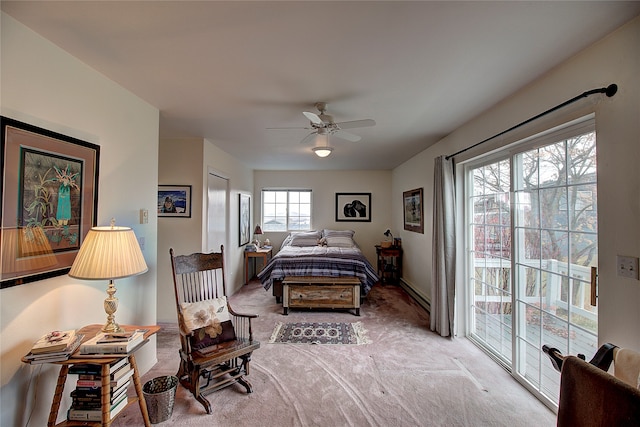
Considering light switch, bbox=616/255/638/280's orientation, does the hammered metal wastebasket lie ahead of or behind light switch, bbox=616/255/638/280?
ahead

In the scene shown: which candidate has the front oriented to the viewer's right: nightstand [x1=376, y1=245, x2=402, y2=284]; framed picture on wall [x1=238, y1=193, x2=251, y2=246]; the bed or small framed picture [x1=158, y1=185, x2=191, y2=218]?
the framed picture on wall

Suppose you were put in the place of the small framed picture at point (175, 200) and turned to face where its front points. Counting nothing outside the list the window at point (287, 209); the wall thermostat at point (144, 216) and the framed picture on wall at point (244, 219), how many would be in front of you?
1

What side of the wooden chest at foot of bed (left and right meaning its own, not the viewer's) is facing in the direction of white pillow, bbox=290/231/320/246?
back

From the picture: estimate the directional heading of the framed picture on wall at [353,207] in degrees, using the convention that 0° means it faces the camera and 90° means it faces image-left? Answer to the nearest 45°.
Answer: approximately 0°

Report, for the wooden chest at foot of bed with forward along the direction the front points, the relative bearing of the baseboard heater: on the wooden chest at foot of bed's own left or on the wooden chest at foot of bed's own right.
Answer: on the wooden chest at foot of bed's own left

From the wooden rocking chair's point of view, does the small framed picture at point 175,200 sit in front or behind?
behind

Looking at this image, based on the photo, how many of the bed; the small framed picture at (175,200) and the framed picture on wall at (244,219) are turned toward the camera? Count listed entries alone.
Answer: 2

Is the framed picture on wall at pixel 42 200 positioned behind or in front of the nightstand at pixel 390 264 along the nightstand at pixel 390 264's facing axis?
in front

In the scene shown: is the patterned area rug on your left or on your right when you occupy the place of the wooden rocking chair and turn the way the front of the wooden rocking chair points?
on your left

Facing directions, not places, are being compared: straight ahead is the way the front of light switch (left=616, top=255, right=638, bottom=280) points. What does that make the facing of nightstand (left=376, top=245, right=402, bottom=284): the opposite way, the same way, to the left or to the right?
to the left

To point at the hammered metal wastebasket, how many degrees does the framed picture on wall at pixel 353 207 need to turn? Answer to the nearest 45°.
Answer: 0° — it already faces it

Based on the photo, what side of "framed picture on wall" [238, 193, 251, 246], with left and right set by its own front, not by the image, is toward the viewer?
right

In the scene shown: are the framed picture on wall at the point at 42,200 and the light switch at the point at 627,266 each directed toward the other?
yes
